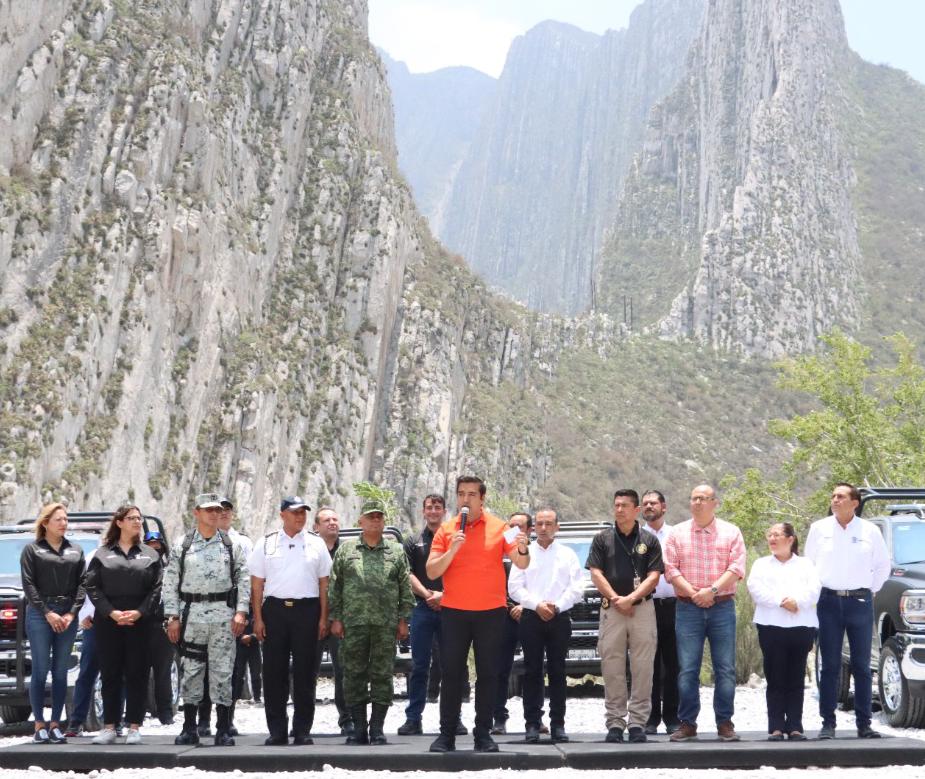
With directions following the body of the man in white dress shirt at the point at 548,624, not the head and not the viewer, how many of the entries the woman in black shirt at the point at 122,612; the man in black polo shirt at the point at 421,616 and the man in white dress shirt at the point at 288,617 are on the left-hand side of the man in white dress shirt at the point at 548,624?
0

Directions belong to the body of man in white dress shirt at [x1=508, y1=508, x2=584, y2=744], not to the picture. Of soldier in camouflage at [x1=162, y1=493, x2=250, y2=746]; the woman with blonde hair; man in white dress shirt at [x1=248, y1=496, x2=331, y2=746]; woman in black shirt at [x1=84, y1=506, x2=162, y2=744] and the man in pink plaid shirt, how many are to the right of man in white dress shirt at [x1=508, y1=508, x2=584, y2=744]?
4

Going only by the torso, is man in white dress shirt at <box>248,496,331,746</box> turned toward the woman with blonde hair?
no

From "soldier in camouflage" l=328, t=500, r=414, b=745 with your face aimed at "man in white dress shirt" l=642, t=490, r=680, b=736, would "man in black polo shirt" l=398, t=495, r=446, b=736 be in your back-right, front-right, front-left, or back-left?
front-left

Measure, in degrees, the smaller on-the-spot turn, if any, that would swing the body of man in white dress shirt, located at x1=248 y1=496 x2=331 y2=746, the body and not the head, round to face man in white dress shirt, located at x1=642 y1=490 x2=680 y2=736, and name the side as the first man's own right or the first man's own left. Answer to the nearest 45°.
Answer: approximately 90° to the first man's own left

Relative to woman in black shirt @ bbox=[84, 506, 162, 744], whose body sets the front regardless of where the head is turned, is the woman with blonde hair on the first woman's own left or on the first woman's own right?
on the first woman's own right

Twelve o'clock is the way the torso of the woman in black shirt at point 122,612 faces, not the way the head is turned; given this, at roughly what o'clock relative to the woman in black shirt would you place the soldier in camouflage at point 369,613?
The soldier in camouflage is roughly at 10 o'clock from the woman in black shirt.

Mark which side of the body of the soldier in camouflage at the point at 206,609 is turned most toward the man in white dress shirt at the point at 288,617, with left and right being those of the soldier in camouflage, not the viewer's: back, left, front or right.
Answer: left

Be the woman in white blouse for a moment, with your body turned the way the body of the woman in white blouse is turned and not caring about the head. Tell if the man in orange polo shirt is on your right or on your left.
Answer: on your right

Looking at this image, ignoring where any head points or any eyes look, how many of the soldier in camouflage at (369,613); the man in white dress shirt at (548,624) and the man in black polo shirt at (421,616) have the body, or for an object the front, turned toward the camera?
3

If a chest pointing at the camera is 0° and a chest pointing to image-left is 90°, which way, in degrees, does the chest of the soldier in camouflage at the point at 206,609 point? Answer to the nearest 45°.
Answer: approximately 0°

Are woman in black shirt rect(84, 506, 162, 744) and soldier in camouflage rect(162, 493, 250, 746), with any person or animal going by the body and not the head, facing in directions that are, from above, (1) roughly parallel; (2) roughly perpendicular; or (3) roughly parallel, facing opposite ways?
roughly parallel

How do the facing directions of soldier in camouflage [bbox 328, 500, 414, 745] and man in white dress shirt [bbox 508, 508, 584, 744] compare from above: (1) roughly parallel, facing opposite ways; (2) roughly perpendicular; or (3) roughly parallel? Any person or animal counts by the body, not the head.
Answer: roughly parallel

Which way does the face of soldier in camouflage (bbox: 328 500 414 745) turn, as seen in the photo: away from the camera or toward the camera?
toward the camera

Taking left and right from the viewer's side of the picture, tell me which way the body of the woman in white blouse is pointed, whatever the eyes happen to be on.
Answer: facing the viewer

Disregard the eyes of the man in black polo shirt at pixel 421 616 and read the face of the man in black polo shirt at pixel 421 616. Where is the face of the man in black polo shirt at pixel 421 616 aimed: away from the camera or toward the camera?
toward the camera

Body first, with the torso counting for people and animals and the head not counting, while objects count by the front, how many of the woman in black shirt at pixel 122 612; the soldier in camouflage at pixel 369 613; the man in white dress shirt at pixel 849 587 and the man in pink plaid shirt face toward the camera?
4

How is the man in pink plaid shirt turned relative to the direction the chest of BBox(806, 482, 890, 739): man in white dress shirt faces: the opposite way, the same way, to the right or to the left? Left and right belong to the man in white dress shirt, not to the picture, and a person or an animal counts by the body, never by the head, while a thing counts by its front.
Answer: the same way
